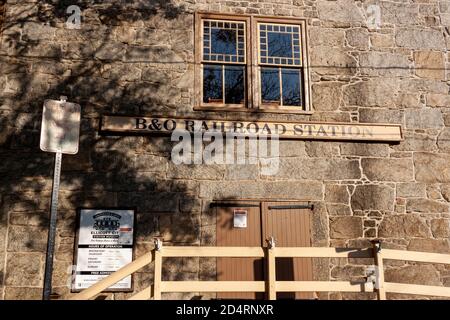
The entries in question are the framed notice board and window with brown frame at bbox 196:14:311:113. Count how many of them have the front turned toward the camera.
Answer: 2

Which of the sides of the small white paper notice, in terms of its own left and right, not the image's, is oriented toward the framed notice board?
right

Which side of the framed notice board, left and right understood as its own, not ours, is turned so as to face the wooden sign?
left

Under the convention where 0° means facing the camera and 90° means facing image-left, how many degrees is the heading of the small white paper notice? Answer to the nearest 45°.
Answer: approximately 0°

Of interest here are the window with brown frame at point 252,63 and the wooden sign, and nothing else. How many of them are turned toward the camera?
2
